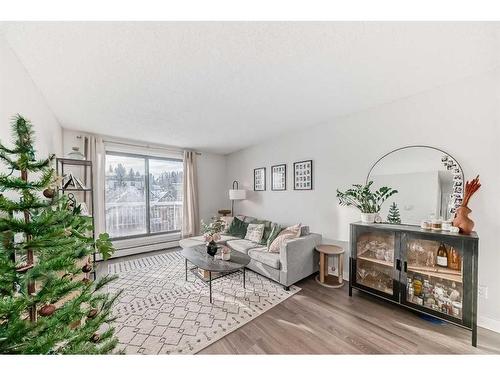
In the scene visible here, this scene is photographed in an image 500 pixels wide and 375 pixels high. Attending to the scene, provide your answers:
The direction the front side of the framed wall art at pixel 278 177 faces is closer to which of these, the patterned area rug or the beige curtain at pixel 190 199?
the patterned area rug

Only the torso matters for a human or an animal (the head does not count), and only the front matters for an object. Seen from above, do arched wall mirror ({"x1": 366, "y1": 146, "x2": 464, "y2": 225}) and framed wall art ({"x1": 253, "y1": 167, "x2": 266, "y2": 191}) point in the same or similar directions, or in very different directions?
same or similar directions

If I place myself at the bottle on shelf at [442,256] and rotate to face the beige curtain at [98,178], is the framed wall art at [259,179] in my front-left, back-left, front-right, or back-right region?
front-right

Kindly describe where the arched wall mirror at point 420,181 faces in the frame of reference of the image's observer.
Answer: facing the viewer

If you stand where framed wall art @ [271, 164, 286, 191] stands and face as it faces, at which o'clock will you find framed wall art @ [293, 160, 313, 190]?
framed wall art @ [293, 160, 313, 190] is roughly at 9 o'clock from framed wall art @ [271, 164, 286, 191].

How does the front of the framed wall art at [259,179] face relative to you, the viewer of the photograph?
facing the viewer and to the left of the viewer

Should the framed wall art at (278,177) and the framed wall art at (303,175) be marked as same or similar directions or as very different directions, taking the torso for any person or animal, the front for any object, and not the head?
same or similar directions

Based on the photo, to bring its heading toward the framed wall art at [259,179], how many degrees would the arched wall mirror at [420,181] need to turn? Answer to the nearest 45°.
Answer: approximately 90° to its right

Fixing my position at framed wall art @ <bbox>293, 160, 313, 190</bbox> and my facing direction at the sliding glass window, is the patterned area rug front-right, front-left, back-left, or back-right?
front-left

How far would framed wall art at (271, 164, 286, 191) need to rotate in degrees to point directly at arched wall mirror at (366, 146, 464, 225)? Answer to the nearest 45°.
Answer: approximately 90° to its left

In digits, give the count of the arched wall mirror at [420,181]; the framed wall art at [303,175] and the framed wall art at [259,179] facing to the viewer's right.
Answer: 0

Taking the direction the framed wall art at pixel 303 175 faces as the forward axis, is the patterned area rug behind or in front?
in front

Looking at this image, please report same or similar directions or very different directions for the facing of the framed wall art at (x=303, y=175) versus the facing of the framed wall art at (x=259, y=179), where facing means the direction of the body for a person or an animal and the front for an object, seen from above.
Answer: same or similar directions
